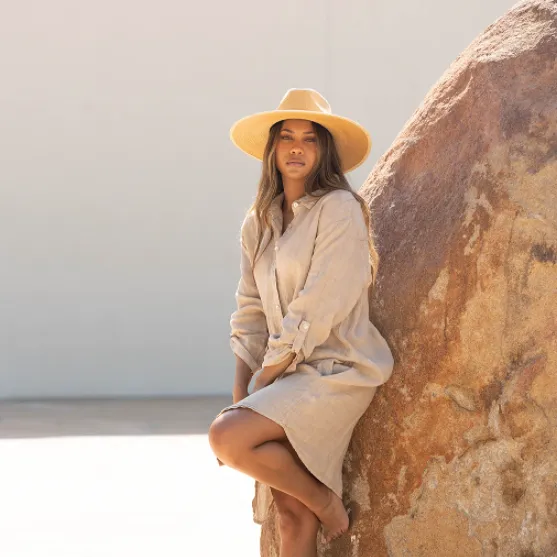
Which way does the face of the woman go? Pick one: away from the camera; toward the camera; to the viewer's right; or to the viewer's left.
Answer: toward the camera
